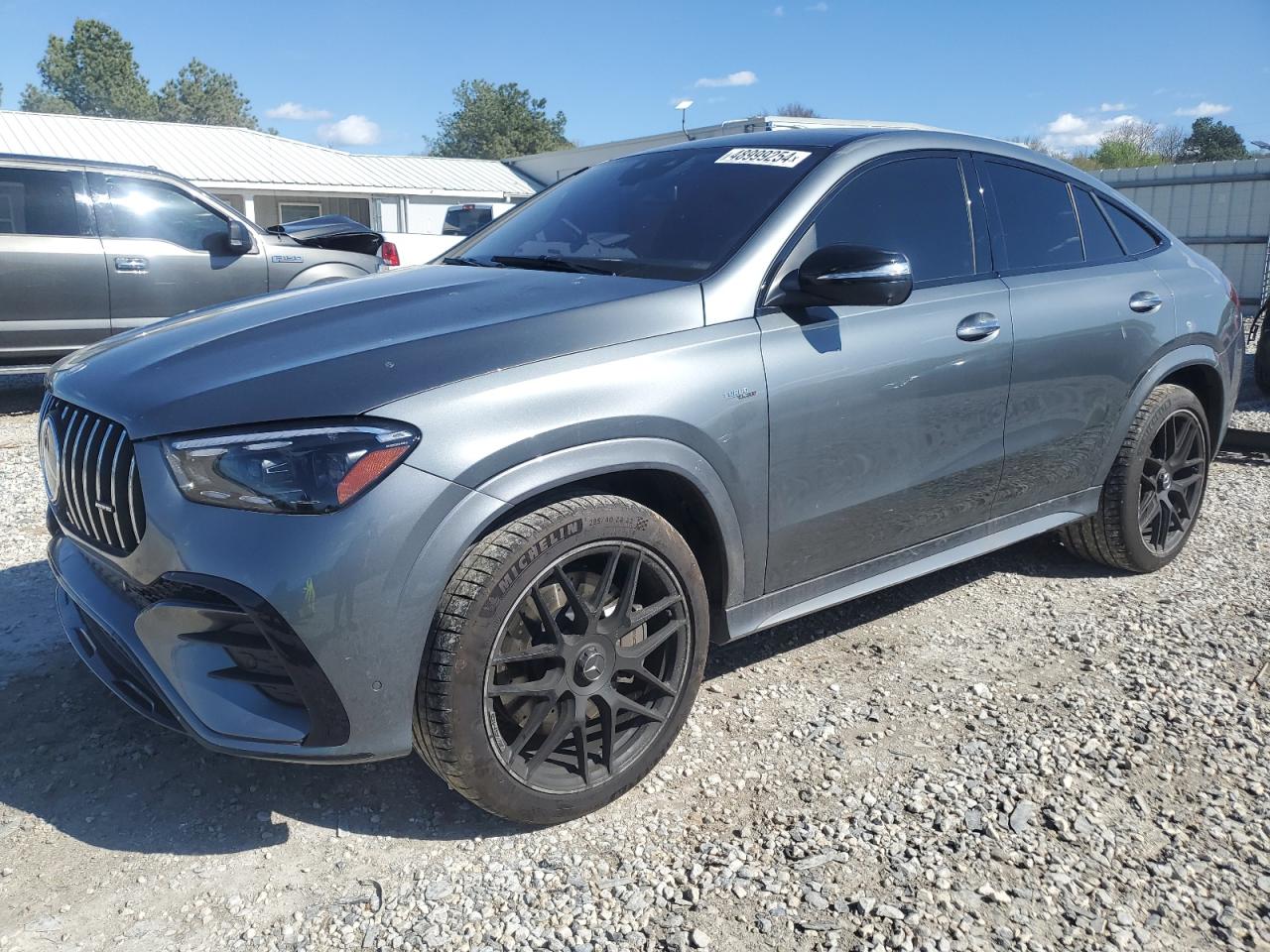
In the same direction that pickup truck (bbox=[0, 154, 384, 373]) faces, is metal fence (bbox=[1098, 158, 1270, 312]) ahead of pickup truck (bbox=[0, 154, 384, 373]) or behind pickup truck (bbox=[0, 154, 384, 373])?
ahead

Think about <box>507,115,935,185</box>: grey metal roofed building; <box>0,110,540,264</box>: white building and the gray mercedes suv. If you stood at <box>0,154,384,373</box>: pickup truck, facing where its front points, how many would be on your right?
1

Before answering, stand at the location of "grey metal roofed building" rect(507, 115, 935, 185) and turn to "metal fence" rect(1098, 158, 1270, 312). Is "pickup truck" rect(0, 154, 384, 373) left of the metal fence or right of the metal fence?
right

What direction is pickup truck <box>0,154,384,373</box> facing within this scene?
to the viewer's right

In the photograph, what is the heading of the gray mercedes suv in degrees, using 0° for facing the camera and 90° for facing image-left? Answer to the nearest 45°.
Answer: approximately 45°

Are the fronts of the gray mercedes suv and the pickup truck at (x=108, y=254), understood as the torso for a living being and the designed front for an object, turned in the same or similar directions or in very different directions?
very different directions

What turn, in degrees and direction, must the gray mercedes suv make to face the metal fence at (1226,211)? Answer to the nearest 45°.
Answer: approximately 180°

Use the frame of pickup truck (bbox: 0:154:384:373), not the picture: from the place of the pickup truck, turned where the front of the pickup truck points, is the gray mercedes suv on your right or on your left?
on your right

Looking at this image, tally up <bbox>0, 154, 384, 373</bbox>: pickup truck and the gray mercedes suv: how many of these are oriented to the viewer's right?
1

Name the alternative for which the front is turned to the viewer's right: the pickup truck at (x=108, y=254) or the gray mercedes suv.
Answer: the pickup truck

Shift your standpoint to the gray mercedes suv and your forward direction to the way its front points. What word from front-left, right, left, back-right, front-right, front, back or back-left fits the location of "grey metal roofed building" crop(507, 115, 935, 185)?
back-right
